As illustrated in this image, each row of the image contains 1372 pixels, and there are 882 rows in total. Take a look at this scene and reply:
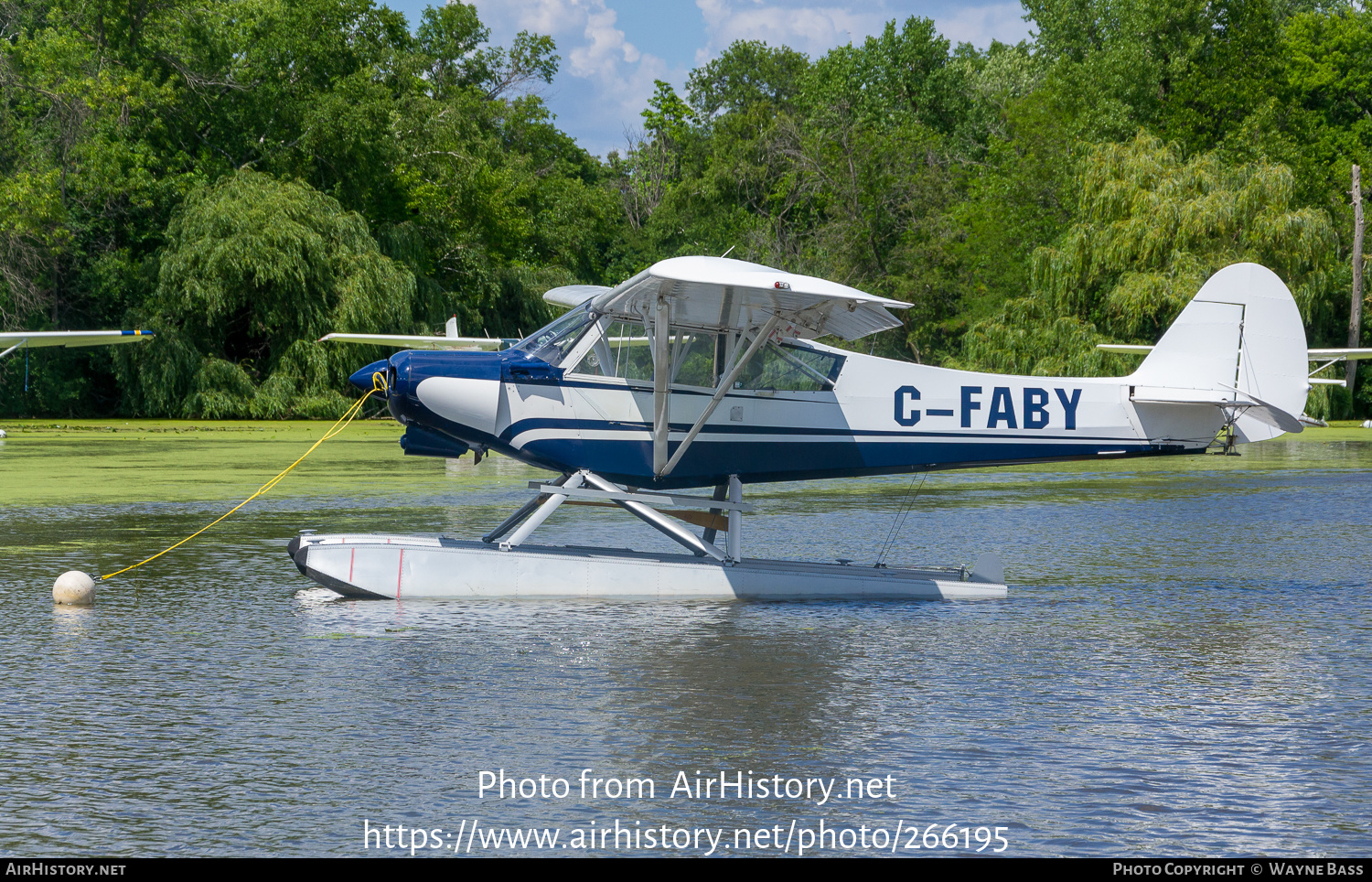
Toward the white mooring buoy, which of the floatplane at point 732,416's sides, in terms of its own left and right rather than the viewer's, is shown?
front

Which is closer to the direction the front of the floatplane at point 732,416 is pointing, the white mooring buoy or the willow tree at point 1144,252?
the white mooring buoy

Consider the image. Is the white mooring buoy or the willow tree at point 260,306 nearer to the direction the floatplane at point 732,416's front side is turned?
the white mooring buoy

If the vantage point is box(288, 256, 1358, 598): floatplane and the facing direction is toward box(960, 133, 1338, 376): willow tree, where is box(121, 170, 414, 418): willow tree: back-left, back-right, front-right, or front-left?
front-left

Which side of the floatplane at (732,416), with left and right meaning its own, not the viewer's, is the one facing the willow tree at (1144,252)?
right

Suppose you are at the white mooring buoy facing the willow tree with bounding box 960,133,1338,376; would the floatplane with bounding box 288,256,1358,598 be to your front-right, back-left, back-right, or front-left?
front-right

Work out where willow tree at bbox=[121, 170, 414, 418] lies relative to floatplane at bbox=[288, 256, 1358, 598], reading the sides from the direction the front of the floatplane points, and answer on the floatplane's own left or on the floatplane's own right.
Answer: on the floatplane's own right

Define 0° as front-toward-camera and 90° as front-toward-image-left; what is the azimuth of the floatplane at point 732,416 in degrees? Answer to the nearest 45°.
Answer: approximately 90°

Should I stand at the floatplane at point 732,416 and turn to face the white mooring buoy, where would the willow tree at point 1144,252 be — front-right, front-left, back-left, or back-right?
back-right

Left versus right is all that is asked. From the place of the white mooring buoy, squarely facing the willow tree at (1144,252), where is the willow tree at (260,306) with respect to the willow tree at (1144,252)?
left
